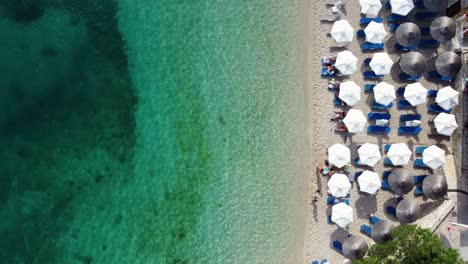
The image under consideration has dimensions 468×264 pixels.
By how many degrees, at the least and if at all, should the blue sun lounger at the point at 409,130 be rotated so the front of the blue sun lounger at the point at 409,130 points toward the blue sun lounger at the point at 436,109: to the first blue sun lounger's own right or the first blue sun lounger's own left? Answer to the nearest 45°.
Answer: approximately 135° to the first blue sun lounger's own right

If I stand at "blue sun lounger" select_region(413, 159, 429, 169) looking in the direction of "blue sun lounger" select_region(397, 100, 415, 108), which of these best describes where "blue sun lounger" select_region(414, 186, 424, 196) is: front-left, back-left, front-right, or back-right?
back-left

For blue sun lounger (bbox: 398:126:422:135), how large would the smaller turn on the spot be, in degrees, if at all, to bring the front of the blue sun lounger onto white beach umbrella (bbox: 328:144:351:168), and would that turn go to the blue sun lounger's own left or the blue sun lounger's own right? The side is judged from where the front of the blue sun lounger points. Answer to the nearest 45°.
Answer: approximately 45° to the blue sun lounger's own left

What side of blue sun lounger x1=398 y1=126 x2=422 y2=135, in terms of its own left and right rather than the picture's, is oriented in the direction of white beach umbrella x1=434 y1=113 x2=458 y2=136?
back

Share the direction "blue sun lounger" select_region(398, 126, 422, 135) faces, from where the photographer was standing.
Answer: facing to the left of the viewer
